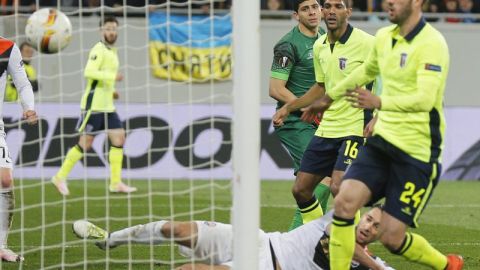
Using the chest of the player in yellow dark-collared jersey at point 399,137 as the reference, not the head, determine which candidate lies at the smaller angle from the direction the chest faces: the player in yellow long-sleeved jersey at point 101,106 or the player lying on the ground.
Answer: the player lying on the ground

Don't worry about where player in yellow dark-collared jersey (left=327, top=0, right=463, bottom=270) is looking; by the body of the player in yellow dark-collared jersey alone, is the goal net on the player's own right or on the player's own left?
on the player's own right

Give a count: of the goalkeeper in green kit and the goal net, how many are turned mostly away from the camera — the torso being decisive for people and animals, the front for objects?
1

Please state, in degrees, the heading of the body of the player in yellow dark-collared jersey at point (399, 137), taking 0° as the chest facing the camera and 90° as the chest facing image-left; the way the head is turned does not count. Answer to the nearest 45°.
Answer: approximately 45°

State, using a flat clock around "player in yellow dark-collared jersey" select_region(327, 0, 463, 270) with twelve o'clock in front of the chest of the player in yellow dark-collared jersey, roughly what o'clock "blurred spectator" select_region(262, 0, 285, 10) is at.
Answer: The blurred spectator is roughly at 4 o'clock from the player in yellow dark-collared jersey.

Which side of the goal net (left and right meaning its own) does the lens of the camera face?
back
